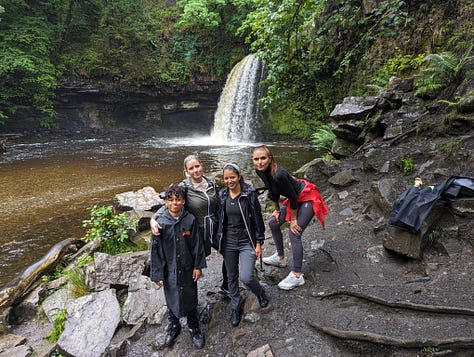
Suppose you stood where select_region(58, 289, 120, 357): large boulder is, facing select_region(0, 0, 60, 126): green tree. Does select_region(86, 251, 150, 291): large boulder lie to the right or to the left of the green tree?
right

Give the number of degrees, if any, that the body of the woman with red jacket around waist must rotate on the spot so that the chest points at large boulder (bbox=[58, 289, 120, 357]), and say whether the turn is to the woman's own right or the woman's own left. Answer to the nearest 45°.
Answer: approximately 45° to the woman's own right

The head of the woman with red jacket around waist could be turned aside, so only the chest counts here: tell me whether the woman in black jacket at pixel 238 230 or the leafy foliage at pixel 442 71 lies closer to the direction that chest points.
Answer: the woman in black jacket

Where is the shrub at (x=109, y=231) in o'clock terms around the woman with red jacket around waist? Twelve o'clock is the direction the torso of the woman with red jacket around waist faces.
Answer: The shrub is roughly at 2 o'clock from the woman with red jacket around waist.

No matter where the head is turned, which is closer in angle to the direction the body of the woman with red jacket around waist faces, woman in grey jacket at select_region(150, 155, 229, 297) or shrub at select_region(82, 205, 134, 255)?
the woman in grey jacket

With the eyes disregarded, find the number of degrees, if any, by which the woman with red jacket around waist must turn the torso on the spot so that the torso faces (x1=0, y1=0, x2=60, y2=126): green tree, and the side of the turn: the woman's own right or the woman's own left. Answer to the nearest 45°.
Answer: approximately 90° to the woman's own right

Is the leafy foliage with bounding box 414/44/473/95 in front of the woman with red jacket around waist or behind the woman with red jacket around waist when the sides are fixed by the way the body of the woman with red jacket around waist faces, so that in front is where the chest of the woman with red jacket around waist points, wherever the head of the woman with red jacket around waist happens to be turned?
behind

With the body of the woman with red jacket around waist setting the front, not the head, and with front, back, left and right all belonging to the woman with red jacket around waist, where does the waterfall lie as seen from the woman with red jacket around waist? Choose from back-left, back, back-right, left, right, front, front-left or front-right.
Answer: back-right

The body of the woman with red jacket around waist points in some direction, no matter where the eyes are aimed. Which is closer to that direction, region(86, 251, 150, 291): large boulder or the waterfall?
the large boulder

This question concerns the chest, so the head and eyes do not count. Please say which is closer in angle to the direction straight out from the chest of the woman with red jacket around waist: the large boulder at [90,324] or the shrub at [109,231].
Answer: the large boulder

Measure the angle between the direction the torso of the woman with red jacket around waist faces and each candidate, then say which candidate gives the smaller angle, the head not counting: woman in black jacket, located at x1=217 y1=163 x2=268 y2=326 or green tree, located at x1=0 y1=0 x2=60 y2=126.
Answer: the woman in black jacket

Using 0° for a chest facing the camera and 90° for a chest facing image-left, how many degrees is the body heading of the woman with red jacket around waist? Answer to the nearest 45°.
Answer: approximately 45°
